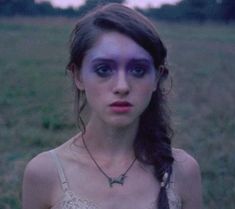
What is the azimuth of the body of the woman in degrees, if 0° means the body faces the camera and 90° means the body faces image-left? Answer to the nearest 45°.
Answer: approximately 0°
